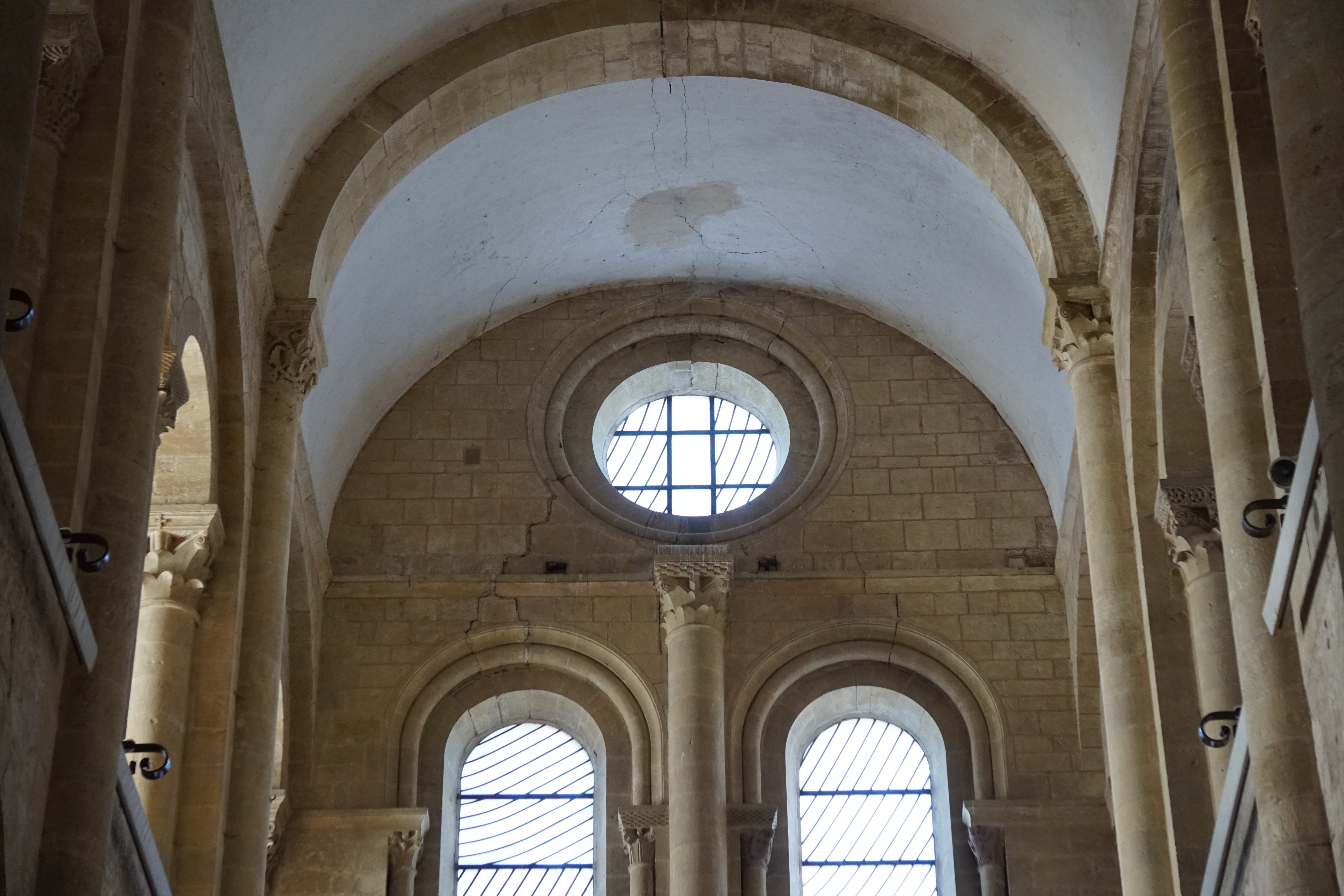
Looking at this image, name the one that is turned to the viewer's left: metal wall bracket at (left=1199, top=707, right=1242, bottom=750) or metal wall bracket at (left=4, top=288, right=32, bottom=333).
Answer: metal wall bracket at (left=1199, top=707, right=1242, bottom=750)

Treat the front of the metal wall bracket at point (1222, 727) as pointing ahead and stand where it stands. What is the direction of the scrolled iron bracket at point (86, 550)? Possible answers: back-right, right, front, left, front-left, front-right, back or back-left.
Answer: front-left

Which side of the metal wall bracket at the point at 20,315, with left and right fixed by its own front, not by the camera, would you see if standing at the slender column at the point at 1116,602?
front

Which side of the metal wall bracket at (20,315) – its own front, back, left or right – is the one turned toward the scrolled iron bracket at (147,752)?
left

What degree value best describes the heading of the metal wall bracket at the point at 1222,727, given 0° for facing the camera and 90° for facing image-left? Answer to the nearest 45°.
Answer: approximately 90°

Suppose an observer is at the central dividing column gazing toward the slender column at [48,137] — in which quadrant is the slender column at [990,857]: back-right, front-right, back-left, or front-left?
back-left

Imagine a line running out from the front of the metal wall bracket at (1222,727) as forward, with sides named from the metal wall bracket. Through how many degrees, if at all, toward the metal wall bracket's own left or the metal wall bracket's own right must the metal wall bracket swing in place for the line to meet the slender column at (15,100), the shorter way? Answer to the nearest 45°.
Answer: approximately 45° to the metal wall bracket's own left

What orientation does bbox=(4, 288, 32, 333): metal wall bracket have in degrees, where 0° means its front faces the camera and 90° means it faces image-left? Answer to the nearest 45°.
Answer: approximately 270°

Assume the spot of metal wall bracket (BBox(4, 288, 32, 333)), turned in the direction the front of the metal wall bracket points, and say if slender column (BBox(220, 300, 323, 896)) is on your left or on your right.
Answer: on your left

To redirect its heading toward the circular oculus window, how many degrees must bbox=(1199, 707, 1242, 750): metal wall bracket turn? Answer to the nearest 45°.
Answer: approximately 45° to its right

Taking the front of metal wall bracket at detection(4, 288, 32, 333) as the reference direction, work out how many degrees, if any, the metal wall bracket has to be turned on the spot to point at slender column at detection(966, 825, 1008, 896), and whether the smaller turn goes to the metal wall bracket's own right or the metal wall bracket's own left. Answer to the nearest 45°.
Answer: approximately 45° to the metal wall bracket's own left

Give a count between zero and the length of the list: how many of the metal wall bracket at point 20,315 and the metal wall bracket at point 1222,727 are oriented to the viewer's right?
1

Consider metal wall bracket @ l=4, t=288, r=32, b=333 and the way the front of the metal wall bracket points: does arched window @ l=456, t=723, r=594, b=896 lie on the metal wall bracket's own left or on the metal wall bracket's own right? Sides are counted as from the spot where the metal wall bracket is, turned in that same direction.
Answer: on the metal wall bracket's own left

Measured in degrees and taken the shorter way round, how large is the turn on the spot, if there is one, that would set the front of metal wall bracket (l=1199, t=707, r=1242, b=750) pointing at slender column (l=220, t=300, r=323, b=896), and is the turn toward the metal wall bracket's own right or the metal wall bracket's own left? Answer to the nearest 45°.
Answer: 0° — it already faces it
